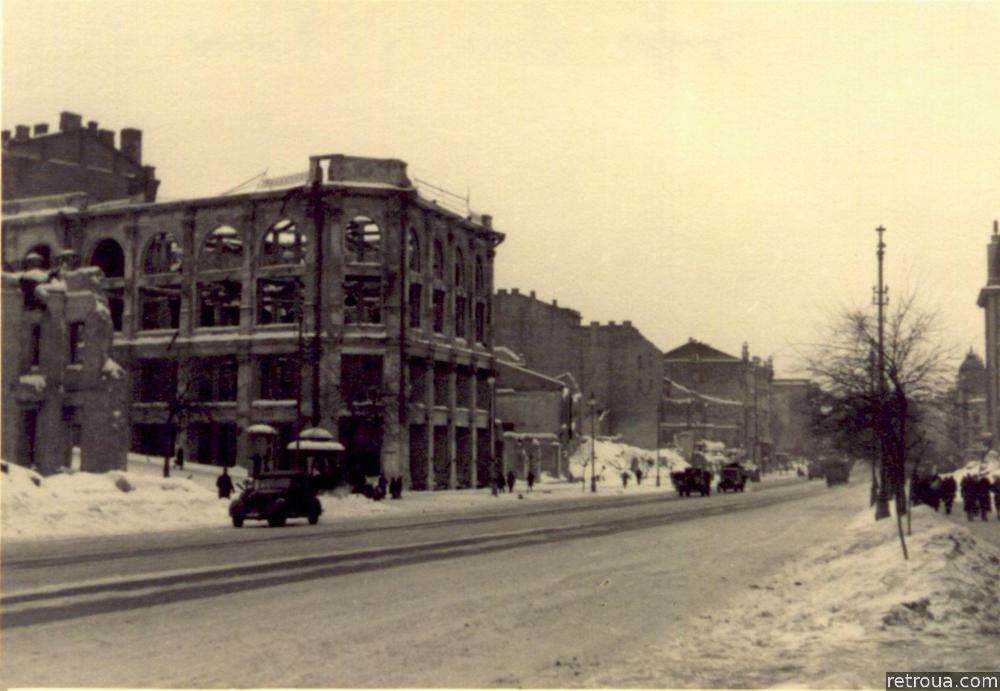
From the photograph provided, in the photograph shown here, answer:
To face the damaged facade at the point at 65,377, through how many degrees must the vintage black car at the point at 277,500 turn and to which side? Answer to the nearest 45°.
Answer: approximately 90° to its right

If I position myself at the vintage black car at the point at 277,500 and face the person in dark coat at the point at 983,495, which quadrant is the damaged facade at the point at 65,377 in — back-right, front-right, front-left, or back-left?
back-left

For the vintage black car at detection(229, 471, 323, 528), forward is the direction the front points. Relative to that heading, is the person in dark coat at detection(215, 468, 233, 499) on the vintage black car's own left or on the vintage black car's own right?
on the vintage black car's own right

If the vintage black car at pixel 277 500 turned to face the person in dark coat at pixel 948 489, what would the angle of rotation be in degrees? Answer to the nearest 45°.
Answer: approximately 135° to its left

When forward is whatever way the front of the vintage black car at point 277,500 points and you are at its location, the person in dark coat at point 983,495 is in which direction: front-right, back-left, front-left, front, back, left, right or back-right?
back-left

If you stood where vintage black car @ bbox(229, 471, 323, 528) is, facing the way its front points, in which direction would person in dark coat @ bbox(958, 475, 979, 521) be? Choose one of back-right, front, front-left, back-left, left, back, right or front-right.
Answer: back-left

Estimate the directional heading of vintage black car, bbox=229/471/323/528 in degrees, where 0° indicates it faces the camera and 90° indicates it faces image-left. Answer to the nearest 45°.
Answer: approximately 45°
